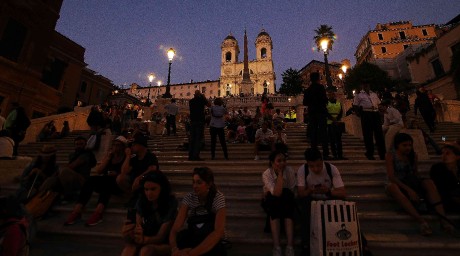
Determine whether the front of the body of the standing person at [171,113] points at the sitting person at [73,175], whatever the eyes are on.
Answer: no

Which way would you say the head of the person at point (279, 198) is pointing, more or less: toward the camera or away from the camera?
toward the camera

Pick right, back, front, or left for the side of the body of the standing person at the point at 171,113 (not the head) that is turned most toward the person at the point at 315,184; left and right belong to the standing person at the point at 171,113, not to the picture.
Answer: back

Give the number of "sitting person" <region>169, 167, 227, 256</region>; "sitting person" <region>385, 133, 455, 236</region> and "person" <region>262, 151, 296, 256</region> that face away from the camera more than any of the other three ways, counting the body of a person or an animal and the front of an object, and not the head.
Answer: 0

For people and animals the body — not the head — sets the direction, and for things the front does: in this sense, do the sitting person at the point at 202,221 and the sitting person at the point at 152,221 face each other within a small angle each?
no

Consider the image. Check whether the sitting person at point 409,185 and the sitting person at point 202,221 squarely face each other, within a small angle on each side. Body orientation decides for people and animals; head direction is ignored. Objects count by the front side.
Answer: no

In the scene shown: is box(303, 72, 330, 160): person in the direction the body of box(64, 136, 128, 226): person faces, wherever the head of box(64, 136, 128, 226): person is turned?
no

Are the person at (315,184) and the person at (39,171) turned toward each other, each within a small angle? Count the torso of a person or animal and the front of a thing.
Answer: no

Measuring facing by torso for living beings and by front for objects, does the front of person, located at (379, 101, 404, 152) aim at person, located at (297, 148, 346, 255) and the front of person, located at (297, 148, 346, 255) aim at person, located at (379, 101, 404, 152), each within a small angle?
no
